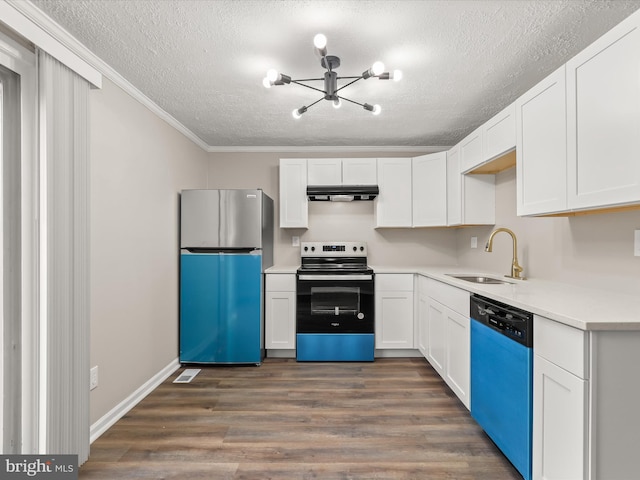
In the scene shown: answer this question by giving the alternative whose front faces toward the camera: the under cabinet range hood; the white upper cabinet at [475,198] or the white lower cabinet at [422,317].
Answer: the under cabinet range hood

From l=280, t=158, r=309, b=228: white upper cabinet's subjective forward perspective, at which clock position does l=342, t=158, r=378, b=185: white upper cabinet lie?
l=342, t=158, r=378, b=185: white upper cabinet is roughly at 9 o'clock from l=280, t=158, r=309, b=228: white upper cabinet.

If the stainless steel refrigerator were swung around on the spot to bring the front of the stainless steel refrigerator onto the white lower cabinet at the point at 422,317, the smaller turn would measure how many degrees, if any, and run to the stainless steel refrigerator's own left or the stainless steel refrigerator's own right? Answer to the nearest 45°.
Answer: approximately 90° to the stainless steel refrigerator's own left

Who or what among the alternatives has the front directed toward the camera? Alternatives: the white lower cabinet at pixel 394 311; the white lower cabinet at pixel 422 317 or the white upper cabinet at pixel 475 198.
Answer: the white lower cabinet at pixel 394 311

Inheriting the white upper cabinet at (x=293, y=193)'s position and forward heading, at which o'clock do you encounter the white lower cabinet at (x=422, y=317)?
The white lower cabinet is roughly at 10 o'clock from the white upper cabinet.

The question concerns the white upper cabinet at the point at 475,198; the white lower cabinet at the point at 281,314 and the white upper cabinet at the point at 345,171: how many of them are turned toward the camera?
2

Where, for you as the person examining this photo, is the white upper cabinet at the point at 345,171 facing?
facing the viewer

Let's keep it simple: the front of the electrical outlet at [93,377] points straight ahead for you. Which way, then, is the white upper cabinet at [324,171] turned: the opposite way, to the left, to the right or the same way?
to the right

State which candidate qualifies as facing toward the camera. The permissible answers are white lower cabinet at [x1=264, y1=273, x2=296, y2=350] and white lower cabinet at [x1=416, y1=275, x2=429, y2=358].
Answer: white lower cabinet at [x1=264, y1=273, x2=296, y2=350]

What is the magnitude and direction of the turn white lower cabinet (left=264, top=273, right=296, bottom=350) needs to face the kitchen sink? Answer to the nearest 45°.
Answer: approximately 45° to its left

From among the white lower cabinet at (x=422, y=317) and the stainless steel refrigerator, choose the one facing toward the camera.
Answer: the stainless steel refrigerator

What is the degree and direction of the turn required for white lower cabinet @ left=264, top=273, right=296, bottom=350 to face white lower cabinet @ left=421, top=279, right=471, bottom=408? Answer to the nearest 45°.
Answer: approximately 45° to its left

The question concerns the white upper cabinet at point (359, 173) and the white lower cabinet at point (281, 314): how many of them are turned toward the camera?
2

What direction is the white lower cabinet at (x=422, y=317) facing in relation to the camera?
to the viewer's left

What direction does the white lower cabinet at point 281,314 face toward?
toward the camera

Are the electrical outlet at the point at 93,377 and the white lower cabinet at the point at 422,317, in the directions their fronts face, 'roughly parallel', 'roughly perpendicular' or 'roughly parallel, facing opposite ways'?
roughly parallel, facing opposite ways

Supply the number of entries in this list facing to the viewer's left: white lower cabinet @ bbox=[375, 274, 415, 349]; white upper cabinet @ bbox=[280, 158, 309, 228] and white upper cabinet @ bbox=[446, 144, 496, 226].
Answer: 1

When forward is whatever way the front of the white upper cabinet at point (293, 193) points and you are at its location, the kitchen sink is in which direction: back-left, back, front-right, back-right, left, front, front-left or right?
front-left

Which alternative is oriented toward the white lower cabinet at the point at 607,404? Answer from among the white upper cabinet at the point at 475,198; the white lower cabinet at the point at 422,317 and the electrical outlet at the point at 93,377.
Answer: the electrical outlet
